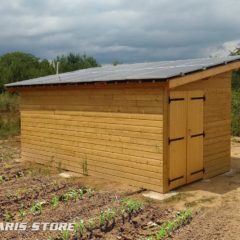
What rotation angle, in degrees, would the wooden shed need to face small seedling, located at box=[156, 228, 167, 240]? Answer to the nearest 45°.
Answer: approximately 45° to its right

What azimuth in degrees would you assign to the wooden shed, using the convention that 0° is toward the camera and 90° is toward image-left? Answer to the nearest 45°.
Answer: approximately 315°

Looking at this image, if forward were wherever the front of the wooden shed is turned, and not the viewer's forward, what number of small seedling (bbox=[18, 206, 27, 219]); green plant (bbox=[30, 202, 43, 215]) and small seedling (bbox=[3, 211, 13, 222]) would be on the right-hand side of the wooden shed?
3

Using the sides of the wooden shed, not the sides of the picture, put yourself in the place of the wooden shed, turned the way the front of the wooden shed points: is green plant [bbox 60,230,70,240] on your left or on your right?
on your right

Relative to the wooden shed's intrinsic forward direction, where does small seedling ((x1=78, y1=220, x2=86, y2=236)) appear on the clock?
The small seedling is roughly at 2 o'clock from the wooden shed.

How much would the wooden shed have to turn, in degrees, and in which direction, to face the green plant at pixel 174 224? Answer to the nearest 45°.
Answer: approximately 45° to its right

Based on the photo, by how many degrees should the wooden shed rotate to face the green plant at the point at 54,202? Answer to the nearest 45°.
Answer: approximately 90° to its right

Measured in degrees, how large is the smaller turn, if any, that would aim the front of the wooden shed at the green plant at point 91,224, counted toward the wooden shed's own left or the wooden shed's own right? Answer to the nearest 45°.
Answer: approximately 45° to the wooden shed's own right

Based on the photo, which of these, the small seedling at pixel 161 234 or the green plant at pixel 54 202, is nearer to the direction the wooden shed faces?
the small seedling

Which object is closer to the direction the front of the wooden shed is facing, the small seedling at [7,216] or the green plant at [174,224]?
the green plant

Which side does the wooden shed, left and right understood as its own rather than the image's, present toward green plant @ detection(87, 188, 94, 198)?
right

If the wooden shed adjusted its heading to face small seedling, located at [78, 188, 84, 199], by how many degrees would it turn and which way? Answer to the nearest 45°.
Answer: approximately 90° to its right

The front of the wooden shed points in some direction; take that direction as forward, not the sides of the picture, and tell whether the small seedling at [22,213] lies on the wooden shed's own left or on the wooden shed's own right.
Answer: on the wooden shed's own right
